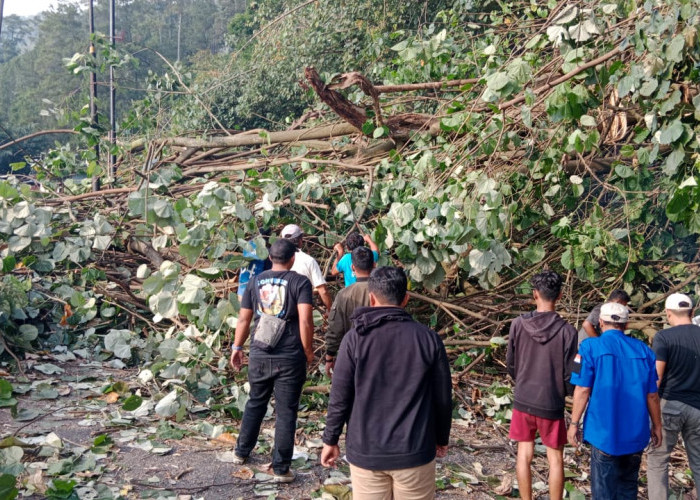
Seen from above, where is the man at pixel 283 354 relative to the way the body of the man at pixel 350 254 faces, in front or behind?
behind

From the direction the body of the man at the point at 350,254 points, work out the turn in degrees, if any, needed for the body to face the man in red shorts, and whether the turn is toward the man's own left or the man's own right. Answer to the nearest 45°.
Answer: approximately 135° to the man's own right

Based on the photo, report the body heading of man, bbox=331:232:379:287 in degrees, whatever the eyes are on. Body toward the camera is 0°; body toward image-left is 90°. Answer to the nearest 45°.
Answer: approximately 180°

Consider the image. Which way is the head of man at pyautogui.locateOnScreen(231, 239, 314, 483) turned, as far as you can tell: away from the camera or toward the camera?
away from the camera

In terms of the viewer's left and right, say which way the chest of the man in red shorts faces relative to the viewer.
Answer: facing away from the viewer

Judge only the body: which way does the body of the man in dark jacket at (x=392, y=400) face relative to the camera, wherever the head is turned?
away from the camera

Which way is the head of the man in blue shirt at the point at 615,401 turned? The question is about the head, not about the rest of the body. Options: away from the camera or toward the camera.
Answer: away from the camera

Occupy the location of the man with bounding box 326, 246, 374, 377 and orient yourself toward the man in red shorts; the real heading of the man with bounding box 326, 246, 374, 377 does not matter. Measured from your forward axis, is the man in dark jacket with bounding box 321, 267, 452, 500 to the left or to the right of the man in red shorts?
right

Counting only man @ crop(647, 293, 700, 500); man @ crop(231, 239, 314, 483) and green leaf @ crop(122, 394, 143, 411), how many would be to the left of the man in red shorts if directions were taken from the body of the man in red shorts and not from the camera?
2

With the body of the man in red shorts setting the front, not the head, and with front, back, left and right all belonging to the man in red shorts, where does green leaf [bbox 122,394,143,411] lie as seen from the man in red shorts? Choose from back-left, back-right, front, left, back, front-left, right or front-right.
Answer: left

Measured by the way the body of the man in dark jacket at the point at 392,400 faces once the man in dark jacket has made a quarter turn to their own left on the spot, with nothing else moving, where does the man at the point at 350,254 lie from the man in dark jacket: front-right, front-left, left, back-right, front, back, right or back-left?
right

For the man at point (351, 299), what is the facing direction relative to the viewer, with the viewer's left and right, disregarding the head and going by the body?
facing away from the viewer

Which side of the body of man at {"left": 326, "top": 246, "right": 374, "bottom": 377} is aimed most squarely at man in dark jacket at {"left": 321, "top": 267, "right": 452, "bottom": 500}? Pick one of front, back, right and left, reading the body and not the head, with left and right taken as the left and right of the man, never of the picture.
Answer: back
